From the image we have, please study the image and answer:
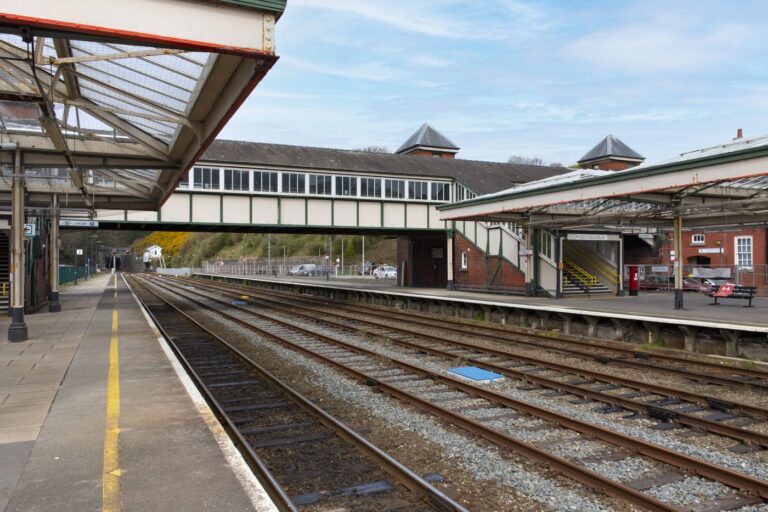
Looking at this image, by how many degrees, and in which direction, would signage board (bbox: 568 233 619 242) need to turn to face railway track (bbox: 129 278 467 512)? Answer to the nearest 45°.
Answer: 0° — it already faces it

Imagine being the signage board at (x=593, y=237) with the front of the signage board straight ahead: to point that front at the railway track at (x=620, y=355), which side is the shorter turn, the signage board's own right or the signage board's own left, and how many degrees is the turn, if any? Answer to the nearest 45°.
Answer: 0° — it already faces it

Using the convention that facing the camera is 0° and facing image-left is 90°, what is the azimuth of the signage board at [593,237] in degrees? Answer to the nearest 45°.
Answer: approximately 0°

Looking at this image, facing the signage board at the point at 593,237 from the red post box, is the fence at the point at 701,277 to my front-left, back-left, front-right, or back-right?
back-right

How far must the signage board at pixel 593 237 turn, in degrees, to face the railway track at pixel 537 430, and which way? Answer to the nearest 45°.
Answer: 0° — it already faces it

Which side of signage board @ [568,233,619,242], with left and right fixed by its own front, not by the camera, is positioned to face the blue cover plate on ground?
front
